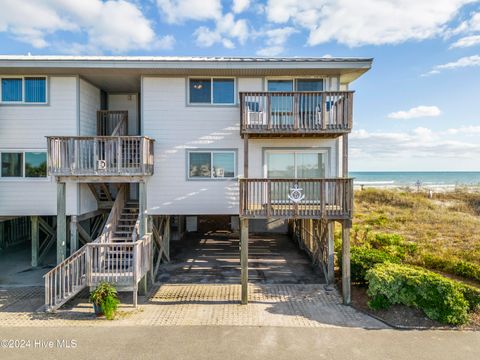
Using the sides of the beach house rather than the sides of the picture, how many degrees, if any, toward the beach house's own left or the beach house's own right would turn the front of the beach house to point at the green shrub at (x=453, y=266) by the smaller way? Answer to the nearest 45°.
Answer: approximately 90° to the beach house's own left

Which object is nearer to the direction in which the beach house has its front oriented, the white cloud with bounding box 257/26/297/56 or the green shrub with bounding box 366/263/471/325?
the green shrub

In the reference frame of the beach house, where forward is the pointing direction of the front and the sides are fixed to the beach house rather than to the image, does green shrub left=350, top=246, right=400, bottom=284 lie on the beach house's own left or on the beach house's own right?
on the beach house's own left

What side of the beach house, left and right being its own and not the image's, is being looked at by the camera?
front

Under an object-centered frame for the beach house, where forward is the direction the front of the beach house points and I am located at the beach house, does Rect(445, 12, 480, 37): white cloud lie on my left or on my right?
on my left
